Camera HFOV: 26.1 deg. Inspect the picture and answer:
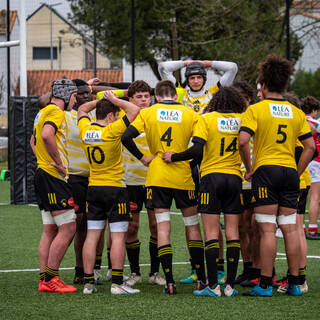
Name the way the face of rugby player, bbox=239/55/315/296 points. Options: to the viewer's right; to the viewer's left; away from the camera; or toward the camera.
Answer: away from the camera

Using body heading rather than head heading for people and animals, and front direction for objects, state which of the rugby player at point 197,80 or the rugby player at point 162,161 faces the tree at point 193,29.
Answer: the rugby player at point 162,161

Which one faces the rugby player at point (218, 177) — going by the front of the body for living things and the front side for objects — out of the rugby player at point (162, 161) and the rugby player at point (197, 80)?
the rugby player at point (197, 80)

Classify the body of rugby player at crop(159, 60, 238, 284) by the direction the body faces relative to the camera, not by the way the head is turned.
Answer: toward the camera

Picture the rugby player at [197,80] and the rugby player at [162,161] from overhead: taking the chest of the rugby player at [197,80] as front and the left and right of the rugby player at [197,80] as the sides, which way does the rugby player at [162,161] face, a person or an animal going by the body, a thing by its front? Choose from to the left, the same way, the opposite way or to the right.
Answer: the opposite way

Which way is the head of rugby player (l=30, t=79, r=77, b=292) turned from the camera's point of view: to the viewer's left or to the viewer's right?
to the viewer's right

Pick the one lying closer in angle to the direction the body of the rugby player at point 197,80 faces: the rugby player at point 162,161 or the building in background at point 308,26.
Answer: the rugby player

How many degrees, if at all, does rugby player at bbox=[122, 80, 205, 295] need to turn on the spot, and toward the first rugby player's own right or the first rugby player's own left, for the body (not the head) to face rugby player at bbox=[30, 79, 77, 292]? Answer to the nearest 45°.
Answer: approximately 90° to the first rugby player's own left

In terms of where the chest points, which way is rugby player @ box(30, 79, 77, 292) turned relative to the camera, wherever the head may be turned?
to the viewer's right

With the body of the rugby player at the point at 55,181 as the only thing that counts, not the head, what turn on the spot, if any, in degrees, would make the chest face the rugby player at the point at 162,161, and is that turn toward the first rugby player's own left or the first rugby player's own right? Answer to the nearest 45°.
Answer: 0° — they already face them

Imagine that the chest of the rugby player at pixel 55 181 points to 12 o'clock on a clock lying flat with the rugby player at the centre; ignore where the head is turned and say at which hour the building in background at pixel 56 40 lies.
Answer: The building in background is roughly at 9 o'clock from the rugby player.

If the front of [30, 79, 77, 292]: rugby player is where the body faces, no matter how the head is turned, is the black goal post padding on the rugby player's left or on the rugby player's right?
on the rugby player's left

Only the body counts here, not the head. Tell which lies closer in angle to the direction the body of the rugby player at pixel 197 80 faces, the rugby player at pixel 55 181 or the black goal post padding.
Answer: the rugby player

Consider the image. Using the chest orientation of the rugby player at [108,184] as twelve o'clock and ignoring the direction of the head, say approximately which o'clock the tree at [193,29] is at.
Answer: The tree is roughly at 11 o'clock from the rugby player.

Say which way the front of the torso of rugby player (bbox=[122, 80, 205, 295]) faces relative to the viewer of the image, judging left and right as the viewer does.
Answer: facing away from the viewer

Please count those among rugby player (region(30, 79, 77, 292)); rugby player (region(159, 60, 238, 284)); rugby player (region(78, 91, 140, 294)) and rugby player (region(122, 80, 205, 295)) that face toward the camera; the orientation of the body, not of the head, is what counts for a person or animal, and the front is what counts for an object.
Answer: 1
